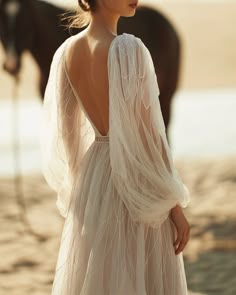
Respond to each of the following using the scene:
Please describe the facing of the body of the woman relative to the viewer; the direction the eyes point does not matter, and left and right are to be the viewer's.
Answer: facing away from the viewer and to the right of the viewer

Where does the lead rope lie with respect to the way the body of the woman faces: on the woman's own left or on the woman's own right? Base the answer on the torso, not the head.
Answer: on the woman's own left
